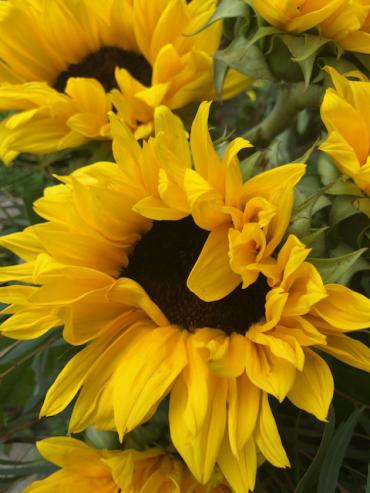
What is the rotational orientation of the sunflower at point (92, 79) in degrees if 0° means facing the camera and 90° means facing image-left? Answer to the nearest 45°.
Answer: approximately 0°

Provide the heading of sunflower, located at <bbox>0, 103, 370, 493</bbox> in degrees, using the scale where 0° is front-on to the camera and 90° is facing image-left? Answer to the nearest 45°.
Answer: approximately 0°

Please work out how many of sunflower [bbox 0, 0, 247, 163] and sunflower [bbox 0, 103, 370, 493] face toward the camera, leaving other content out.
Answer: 2
